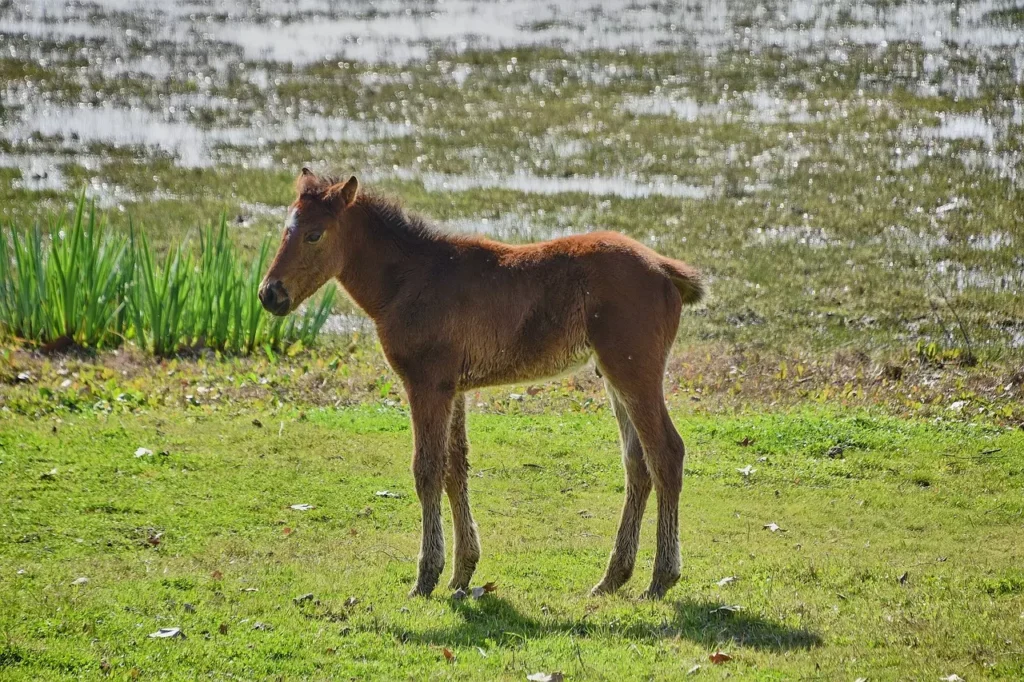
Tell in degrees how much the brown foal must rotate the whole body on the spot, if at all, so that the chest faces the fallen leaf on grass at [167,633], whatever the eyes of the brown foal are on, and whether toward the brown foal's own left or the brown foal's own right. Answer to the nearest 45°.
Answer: approximately 45° to the brown foal's own left

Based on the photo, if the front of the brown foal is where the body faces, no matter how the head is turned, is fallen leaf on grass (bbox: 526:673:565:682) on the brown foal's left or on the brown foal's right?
on the brown foal's left

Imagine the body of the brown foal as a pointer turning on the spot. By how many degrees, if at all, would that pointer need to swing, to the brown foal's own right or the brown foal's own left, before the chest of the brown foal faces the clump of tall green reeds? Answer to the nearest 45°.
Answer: approximately 45° to the brown foal's own right

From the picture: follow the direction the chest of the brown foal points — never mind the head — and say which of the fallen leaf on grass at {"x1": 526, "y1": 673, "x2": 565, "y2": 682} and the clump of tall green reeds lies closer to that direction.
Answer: the clump of tall green reeds

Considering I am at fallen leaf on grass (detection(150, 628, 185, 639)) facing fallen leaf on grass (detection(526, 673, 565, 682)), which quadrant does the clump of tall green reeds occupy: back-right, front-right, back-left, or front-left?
back-left

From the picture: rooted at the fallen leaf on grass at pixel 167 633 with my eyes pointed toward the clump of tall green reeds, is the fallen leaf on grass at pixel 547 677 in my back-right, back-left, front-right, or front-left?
back-right

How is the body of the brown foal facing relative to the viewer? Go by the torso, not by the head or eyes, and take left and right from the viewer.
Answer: facing to the left of the viewer
